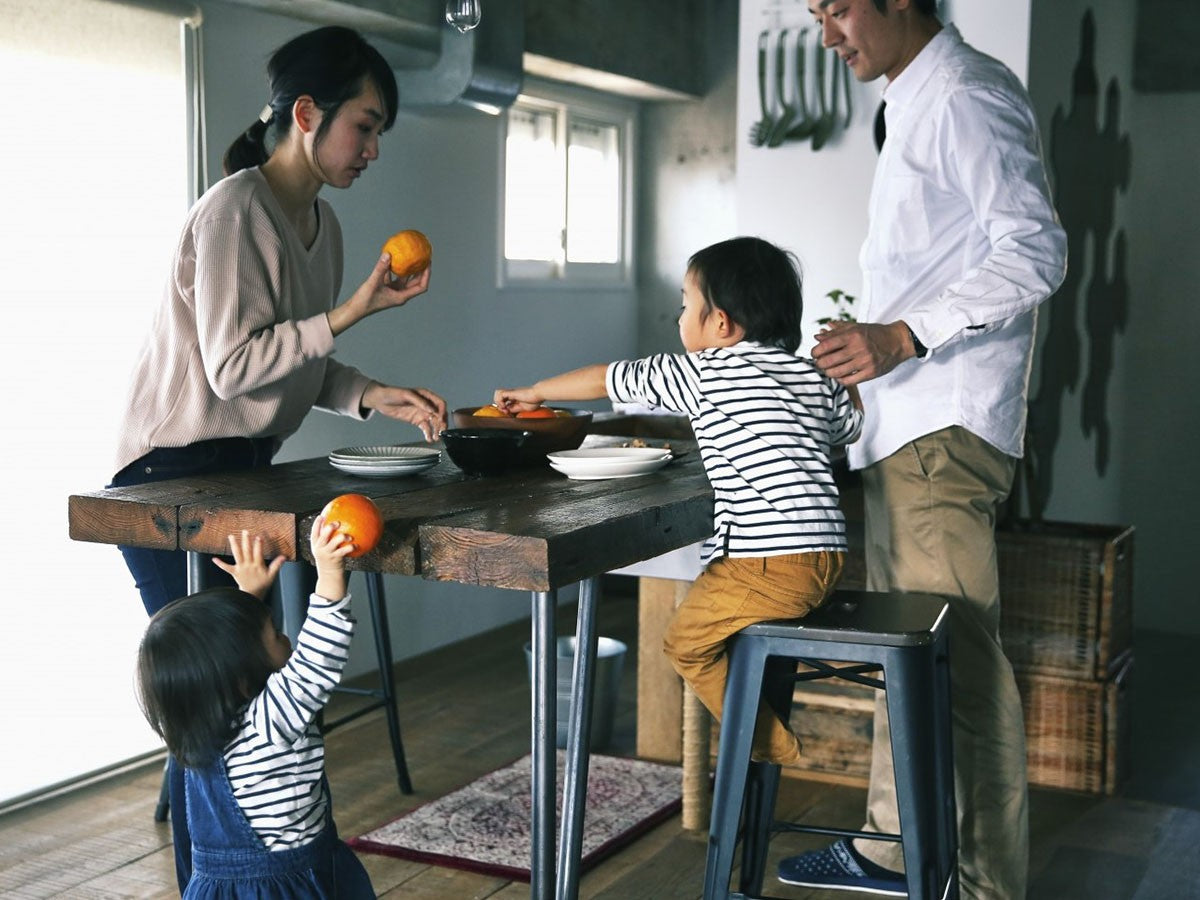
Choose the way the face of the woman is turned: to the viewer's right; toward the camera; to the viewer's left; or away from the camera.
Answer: to the viewer's right

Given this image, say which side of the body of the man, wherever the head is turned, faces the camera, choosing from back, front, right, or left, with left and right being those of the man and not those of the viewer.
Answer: left

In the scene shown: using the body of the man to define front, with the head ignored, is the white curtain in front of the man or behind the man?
in front

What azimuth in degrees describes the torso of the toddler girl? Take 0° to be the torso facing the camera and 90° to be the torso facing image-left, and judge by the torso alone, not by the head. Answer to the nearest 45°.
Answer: approximately 225°

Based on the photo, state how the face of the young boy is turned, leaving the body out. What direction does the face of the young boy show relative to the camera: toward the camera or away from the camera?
away from the camera

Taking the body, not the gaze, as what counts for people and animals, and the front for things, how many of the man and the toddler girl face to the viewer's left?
1

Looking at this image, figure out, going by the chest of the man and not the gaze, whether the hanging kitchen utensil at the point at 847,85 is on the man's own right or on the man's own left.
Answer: on the man's own right

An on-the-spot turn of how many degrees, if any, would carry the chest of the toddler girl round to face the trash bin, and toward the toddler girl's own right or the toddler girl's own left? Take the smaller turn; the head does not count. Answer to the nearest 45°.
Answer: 0° — they already face it

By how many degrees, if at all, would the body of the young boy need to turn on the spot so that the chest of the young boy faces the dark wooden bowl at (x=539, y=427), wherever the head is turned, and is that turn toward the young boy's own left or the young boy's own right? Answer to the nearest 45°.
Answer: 0° — they already face it

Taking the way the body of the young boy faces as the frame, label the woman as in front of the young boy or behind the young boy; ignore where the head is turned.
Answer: in front

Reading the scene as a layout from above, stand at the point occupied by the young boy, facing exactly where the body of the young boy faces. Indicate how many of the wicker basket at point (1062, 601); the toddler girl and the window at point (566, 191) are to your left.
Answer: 1

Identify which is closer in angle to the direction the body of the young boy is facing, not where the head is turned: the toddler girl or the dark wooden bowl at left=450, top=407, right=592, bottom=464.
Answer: the dark wooden bowl

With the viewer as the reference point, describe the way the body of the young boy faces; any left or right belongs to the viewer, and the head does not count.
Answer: facing away from the viewer and to the left of the viewer
